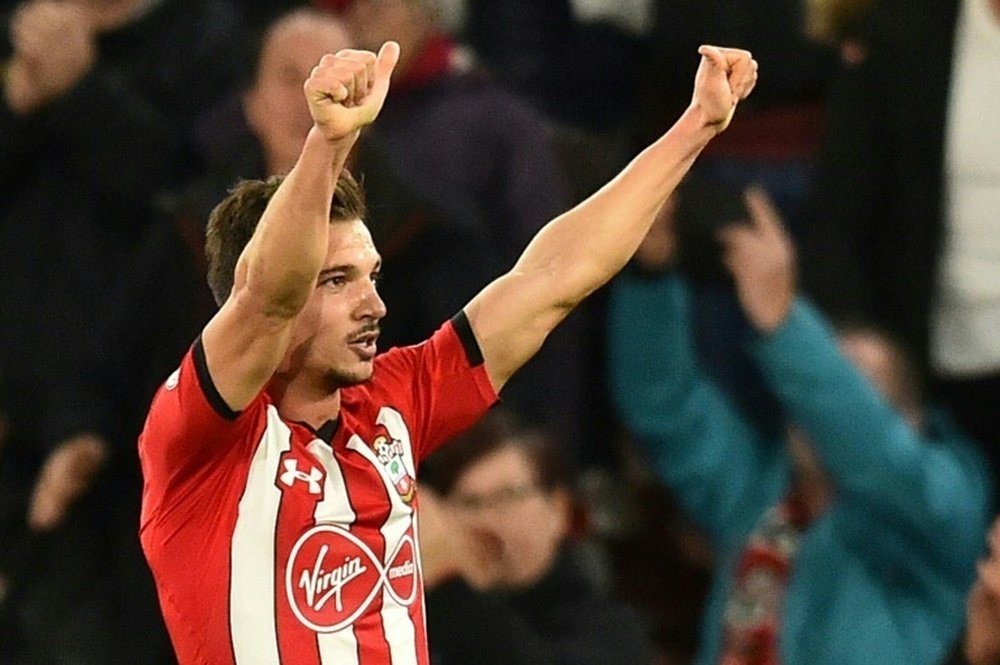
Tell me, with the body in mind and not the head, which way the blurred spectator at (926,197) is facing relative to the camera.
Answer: toward the camera

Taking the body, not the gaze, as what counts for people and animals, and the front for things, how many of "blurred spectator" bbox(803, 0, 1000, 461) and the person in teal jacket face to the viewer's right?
0

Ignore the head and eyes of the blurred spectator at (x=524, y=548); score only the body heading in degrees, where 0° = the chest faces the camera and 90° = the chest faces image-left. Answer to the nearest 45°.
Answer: approximately 45°

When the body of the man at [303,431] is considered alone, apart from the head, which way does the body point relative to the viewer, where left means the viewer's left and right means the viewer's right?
facing the viewer and to the right of the viewer

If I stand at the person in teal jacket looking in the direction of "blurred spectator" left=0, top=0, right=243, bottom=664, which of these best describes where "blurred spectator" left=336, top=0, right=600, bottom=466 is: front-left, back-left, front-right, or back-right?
front-right

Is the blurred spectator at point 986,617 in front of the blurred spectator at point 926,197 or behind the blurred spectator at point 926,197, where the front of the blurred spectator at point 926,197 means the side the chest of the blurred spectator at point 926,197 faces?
in front

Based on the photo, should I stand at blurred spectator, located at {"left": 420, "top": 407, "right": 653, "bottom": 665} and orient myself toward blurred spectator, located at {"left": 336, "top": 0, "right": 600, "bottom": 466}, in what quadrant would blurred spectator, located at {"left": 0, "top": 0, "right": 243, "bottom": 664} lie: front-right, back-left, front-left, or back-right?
front-left

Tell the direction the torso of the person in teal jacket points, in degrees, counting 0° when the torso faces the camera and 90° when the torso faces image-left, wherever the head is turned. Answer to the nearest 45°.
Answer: approximately 45°

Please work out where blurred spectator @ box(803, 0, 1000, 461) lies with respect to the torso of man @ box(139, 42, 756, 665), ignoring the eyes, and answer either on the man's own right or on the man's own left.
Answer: on the man's own left

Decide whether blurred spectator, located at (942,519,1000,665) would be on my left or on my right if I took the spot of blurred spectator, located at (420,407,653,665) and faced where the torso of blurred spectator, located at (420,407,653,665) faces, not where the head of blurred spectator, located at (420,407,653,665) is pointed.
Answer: on my left

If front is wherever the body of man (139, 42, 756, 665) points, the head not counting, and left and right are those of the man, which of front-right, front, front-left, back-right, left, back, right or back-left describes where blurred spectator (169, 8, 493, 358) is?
back-left
